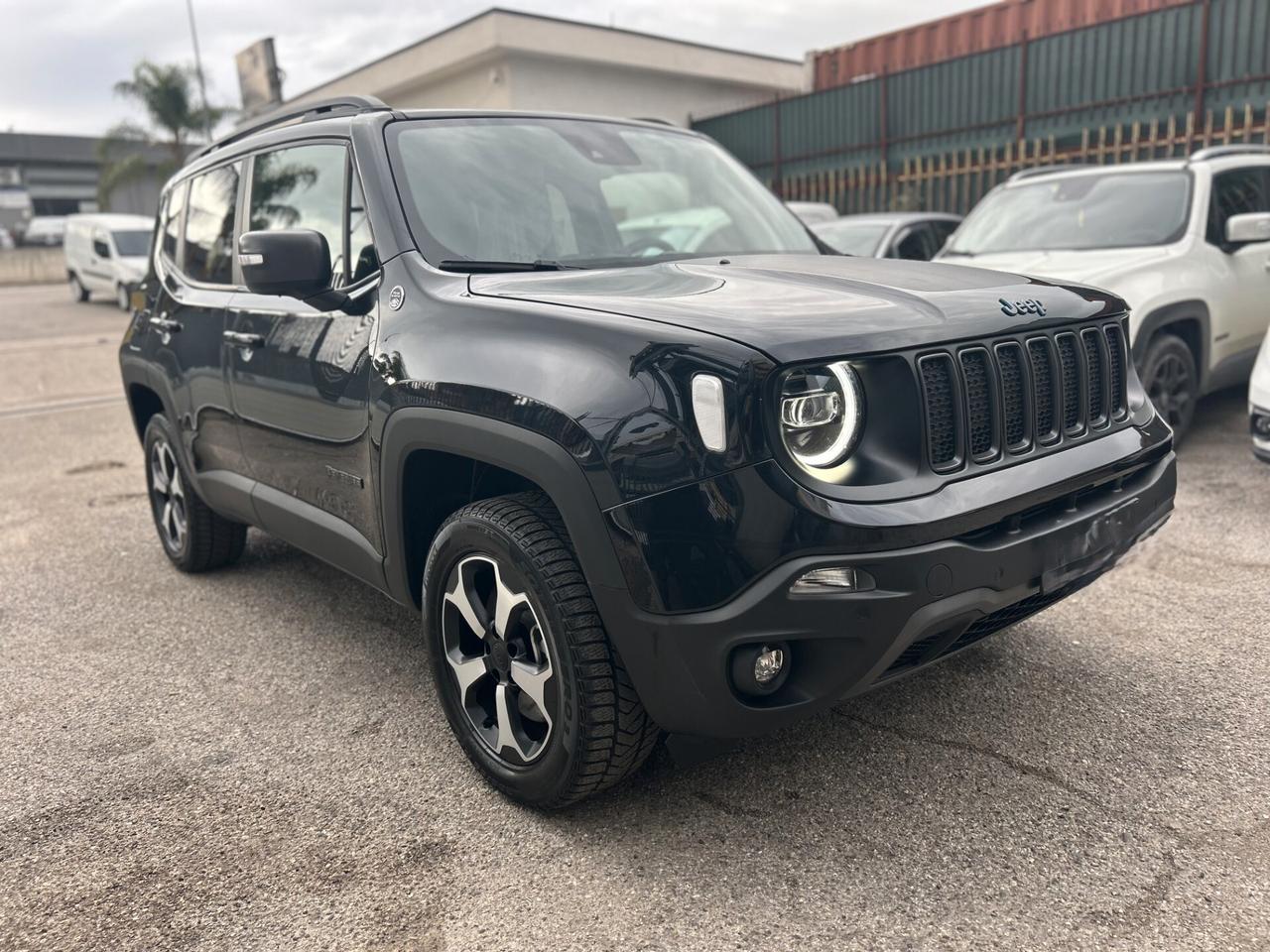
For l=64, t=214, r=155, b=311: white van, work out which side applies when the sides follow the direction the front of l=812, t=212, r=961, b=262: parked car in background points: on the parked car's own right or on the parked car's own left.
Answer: on the parked car's own right

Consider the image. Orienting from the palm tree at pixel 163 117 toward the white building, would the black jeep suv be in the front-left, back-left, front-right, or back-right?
front-right

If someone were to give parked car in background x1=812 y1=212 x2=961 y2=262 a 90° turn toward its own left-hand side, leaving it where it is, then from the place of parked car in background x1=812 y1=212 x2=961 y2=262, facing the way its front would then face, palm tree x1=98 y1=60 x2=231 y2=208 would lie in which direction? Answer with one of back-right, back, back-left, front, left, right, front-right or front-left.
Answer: back

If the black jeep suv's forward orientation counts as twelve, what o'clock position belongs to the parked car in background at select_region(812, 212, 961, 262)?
The parked car in background is roughly at 8 o'clock from the black jeep suv.

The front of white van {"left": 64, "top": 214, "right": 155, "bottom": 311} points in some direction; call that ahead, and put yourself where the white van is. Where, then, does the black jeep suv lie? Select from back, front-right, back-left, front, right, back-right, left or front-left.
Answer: front-right

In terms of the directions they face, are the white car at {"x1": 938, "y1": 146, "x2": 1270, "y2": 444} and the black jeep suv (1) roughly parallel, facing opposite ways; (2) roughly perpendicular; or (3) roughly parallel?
roughly perpendicular

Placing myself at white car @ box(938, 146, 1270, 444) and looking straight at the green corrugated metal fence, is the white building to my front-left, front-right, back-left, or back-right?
front-left

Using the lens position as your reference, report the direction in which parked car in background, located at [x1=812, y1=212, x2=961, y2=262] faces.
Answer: facing the viewer and to the left of the viewer

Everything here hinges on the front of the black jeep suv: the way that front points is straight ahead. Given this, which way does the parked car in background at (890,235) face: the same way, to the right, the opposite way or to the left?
to the right

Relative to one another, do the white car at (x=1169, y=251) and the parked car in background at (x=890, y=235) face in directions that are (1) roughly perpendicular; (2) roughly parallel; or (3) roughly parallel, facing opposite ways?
roughly parallel

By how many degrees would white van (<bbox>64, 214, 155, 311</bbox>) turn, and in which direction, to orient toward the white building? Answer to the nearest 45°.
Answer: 0° — it already faces it

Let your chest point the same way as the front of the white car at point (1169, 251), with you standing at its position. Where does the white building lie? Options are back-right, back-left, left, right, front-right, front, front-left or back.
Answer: right

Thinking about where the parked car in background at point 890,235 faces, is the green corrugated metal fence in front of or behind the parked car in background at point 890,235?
behind

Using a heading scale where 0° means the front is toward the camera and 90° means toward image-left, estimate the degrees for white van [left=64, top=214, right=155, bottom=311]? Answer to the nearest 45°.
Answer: approximately 315°

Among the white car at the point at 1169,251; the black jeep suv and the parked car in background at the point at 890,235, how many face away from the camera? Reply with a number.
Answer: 0

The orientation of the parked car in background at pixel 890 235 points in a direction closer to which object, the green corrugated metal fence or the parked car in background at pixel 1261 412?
the parked car in background

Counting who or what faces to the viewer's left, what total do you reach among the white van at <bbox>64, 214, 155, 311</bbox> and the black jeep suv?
0

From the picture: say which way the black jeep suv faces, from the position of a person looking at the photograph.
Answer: facing the viewer and to the right of the viewer
